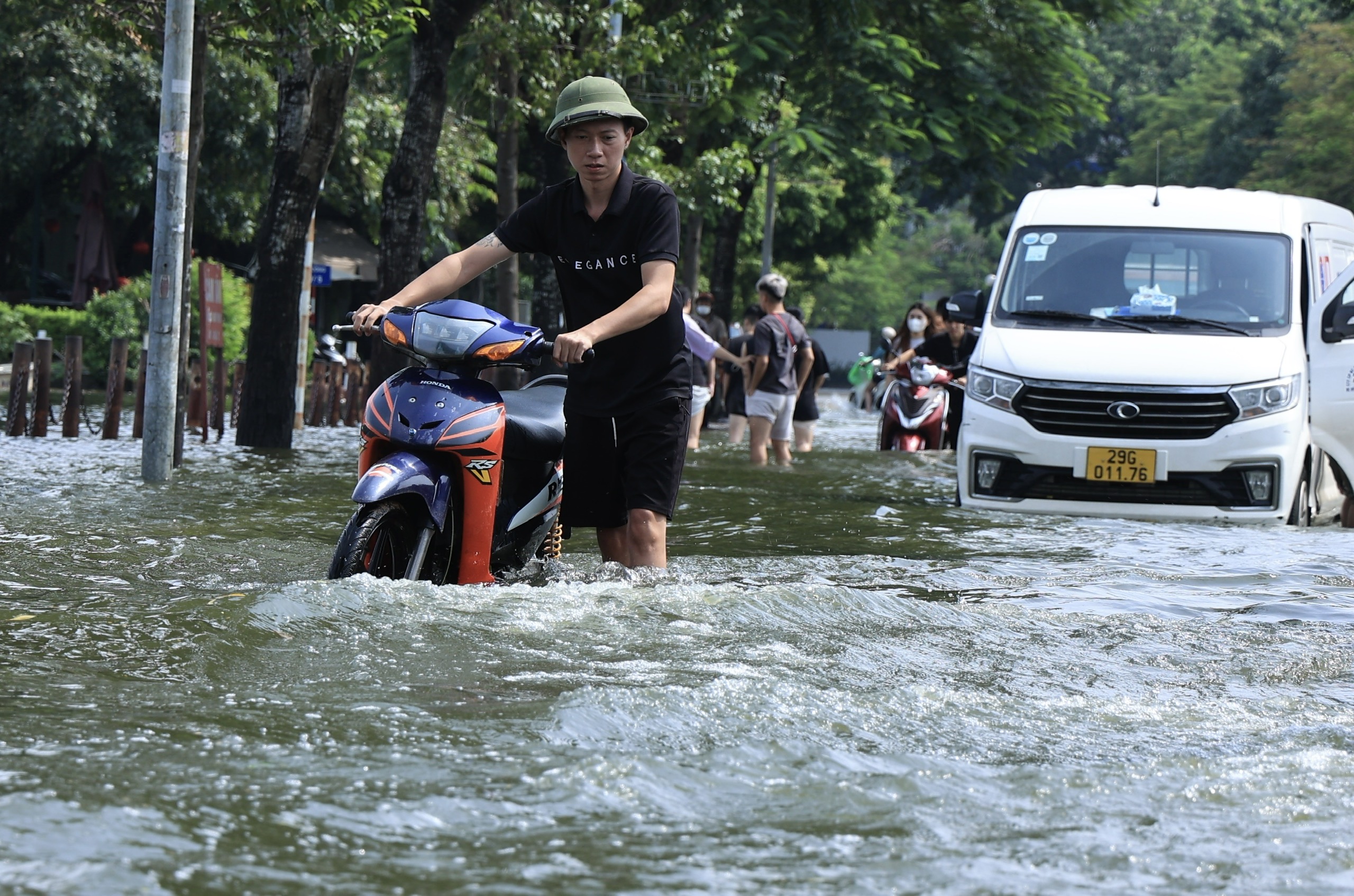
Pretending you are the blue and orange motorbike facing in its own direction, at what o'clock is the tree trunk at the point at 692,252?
The tree trunk is roughly at 5 o'clock from the blue and orange motorbike.

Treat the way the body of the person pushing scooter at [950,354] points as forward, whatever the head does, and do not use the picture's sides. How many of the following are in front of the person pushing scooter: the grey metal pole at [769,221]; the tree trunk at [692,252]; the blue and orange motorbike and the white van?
2

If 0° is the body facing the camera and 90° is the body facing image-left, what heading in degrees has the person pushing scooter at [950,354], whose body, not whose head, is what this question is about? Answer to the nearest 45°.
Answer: approximately 0°

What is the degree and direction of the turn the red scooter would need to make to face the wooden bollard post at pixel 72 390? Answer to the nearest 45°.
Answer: approximately 90° to its right

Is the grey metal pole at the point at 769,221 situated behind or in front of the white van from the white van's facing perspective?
behind

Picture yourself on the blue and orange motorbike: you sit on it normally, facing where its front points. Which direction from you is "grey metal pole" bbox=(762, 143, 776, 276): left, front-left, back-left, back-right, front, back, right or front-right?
back-right

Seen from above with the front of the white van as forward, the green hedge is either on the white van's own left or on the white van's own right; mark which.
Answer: on the white van's own right

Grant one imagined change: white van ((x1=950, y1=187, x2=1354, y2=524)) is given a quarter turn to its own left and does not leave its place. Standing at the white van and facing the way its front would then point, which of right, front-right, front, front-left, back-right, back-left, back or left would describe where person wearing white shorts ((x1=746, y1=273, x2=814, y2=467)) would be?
back-left

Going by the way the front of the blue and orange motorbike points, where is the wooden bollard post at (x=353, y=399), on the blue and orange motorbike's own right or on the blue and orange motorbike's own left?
on the blue and orange motorbike's own right

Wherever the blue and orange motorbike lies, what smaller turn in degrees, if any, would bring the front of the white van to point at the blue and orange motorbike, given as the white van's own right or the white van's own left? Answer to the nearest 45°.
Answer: approximately 45° to the white van's own right

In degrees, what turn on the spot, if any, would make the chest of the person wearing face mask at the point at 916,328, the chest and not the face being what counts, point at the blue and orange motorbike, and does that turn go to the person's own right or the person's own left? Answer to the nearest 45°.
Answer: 0° — they already face it

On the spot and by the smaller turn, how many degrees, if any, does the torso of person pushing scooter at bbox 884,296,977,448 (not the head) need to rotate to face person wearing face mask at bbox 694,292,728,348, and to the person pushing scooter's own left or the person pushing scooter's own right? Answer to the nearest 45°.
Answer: approximately 135° to the person pushing scooter's own right

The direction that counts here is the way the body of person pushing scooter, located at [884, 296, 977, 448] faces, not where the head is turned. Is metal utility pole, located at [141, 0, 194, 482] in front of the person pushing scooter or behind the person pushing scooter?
in front
